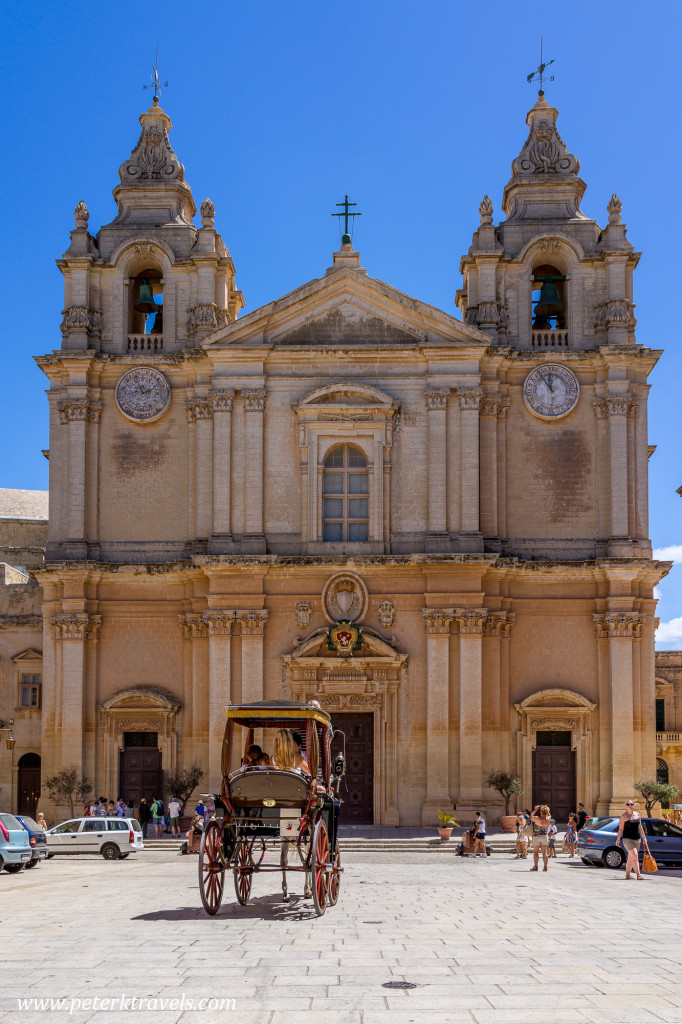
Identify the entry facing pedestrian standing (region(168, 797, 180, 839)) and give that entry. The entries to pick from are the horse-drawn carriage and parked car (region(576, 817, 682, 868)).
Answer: the horse-drawn carriage

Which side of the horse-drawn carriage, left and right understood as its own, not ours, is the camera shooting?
back

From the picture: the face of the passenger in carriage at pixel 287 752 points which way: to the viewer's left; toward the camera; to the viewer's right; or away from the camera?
away from the camera

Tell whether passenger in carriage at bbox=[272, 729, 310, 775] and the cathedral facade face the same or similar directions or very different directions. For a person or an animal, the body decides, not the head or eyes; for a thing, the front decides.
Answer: very different directions

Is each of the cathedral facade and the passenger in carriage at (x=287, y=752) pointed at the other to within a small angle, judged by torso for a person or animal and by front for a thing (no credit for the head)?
yes

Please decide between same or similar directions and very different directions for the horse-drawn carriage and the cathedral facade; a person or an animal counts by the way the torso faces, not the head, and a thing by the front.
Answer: very different directions

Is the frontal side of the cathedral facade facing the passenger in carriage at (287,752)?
yes

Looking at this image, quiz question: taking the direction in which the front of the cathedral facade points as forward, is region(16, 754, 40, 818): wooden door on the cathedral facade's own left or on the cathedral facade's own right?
on the cathedral facade's own right

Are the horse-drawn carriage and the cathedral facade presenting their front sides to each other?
yes

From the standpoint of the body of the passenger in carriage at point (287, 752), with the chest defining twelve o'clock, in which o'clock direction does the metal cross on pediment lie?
The metal cross on pediment is roughly at 12 o'clock from the passenger in carriage.

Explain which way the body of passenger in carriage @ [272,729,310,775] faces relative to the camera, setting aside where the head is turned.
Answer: away from the camera
